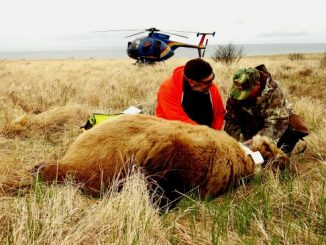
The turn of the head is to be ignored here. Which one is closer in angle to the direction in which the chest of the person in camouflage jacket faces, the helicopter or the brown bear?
the brown bear

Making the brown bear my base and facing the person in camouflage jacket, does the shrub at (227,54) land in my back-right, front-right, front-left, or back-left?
front-left

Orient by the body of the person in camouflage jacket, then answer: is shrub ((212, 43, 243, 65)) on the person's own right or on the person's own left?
on the person's own right

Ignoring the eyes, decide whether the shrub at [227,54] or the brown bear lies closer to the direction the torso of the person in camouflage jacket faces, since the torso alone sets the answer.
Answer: the brown bear

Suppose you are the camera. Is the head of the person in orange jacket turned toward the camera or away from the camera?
toward the camera

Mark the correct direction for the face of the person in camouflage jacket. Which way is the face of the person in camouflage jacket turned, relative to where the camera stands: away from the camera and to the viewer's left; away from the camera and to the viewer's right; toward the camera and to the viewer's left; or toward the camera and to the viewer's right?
toward the camera and to the viewer's left

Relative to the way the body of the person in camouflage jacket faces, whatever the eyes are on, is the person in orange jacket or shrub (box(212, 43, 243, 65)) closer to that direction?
the person in orange jacket

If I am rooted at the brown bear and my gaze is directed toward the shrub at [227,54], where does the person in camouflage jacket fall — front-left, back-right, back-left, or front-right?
front-right

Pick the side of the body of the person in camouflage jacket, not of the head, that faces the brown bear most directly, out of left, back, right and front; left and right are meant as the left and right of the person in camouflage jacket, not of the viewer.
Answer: front

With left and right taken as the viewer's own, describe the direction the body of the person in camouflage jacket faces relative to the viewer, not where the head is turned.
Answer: facing the viewer and to the left of the viewer
